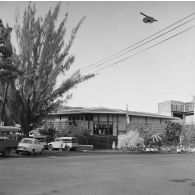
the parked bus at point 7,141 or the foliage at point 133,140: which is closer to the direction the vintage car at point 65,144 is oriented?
the parked bus

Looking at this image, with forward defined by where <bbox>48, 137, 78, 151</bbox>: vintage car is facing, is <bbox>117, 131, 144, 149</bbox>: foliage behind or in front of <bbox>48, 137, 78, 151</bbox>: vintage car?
behind

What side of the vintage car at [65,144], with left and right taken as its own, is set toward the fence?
back

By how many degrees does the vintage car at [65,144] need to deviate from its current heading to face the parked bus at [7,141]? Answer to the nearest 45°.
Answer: approximately 45° to its left

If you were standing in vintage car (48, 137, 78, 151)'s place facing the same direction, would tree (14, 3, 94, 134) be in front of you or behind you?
in front

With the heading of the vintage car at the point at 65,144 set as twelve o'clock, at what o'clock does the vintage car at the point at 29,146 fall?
the vintage car at the point at 29,146 is roughly at 11 o'clock from the vintage car at the point at 65,144.

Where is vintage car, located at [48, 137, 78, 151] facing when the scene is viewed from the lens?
facing the viewer and to the left of the viewer

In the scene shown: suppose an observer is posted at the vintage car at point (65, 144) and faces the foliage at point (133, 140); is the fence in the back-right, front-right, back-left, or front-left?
front-left

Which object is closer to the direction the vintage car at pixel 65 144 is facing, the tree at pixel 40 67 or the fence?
the tree

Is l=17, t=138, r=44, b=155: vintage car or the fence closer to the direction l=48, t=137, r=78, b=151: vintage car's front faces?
the vintage car
